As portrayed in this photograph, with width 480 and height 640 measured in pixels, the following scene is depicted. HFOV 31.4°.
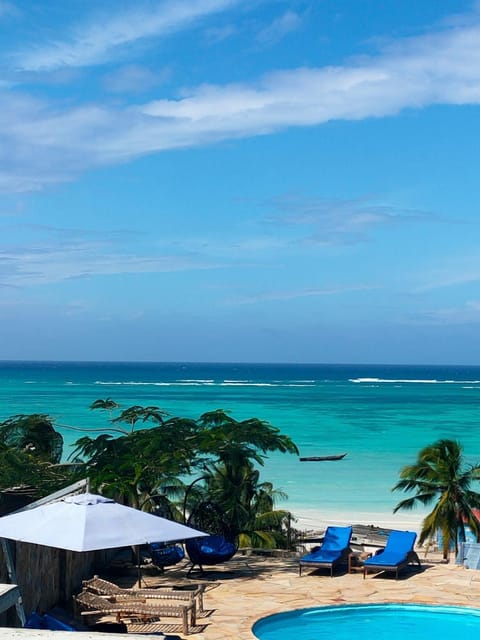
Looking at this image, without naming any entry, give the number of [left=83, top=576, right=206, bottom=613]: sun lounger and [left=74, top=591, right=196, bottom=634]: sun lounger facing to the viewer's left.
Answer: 0

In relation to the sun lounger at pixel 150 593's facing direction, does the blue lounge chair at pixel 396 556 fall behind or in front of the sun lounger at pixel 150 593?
in front

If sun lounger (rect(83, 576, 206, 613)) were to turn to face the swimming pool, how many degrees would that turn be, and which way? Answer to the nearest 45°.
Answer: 0° — it already faces it

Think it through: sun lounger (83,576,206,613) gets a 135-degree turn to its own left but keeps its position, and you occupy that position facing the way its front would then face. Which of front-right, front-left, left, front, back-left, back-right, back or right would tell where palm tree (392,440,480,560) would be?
right

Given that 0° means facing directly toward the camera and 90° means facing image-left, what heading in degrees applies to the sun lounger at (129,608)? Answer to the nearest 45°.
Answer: approximately 315°

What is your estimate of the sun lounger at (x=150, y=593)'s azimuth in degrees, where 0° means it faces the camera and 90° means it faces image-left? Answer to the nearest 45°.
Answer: approximately 270°

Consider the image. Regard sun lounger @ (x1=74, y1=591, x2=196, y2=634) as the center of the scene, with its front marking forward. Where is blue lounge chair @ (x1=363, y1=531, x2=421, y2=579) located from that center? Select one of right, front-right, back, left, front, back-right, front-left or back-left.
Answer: left
